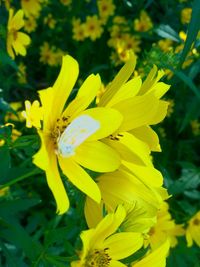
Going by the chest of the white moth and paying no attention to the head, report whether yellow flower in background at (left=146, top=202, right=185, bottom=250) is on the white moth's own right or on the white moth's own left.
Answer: on the white moth's own right

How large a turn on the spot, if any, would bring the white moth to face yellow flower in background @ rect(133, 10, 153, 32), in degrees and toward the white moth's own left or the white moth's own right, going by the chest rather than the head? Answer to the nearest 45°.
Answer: approximately 90° to the white moth's own right

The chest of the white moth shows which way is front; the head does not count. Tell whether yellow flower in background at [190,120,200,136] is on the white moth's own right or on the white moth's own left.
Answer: on the white moth's own right

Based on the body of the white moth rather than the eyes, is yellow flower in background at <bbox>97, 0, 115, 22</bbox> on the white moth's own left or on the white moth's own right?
on the white moth's own right

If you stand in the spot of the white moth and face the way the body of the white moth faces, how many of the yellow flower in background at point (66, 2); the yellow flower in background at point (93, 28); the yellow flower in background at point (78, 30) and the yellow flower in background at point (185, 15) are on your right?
4
